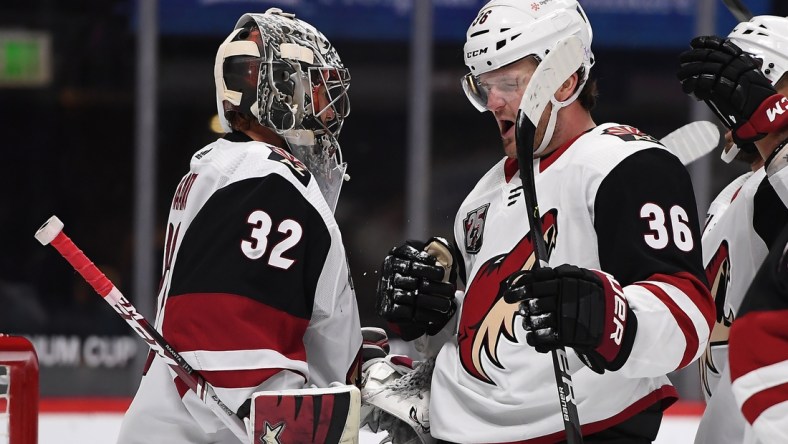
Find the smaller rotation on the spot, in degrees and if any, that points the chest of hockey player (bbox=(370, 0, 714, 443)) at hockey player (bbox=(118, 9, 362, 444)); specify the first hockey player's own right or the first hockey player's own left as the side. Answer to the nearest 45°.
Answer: approximately 45° to the first hockey player's own right

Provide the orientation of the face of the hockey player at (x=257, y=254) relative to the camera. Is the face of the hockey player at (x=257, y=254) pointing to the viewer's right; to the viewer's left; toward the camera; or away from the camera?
to the viewer's right

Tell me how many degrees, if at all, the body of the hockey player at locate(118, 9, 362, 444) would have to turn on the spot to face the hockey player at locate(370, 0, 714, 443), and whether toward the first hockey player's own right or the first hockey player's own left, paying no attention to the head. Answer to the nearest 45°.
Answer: approximately 45° to the first hockey player's own right

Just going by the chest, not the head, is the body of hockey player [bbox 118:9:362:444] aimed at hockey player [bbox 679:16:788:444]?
yes

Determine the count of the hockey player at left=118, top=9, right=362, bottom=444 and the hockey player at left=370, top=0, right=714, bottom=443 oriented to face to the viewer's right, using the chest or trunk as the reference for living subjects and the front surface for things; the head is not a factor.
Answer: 1

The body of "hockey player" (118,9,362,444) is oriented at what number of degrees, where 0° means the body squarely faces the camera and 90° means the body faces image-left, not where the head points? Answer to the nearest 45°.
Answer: approximately 270°

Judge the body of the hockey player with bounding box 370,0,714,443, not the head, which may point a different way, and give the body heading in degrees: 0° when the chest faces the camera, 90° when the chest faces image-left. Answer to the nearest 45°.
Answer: approximately 45°

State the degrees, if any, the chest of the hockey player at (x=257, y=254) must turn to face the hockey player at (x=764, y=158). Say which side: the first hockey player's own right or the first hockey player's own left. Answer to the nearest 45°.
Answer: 0° — they already face them
